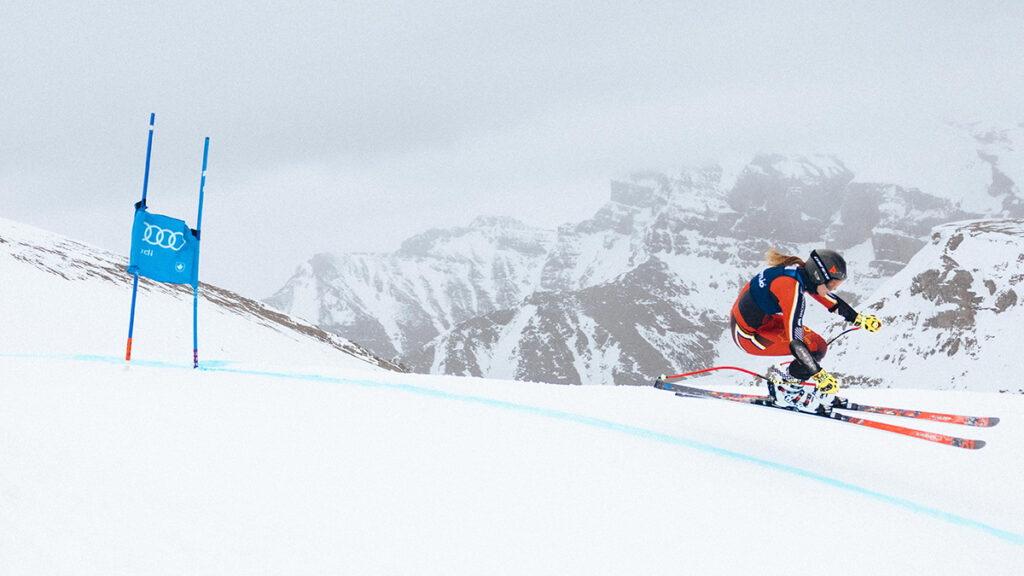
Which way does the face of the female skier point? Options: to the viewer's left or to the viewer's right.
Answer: to the viewer's right

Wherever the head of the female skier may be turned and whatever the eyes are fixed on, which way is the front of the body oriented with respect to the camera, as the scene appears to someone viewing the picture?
to the viewer's right
